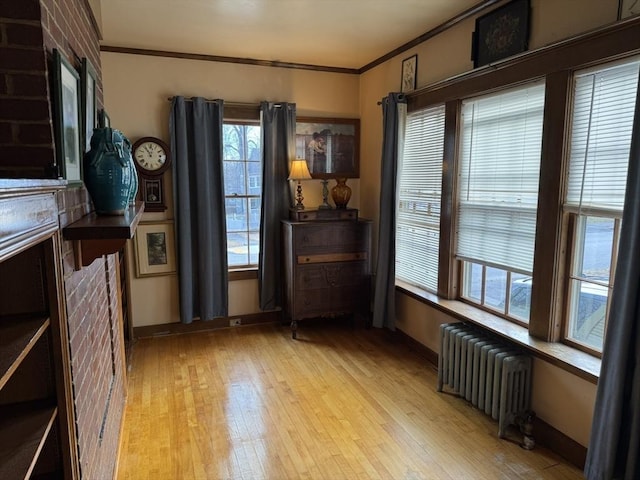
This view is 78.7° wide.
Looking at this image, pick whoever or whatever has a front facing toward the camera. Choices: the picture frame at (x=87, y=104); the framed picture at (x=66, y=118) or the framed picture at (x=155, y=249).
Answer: the framed picture at (x=155, y=249)

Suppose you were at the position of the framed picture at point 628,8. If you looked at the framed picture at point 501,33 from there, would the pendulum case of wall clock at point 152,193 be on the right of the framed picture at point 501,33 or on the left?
left

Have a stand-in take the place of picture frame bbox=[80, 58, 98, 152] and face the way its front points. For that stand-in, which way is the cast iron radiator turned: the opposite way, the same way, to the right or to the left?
the opposite way

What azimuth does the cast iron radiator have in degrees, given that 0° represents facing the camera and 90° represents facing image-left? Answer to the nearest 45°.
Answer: approximately 45°

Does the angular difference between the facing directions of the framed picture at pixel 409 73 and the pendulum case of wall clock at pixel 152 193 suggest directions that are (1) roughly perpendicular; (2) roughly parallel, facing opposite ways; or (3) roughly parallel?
roughly perpendicular

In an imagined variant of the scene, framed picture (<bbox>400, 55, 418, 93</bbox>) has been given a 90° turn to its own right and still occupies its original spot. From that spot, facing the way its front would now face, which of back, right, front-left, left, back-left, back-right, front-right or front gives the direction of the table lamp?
front-left

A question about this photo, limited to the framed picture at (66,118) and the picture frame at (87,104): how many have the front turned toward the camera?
0

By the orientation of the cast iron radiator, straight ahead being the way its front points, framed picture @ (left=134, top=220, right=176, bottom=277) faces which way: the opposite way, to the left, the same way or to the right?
to the left

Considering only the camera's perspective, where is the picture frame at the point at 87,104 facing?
facing to the right of the viewer

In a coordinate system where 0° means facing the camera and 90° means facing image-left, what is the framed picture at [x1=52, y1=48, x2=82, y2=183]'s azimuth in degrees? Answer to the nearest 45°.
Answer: approximately 270°

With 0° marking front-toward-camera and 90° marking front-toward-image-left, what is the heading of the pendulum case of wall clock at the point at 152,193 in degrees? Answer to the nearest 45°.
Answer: approximately 0°

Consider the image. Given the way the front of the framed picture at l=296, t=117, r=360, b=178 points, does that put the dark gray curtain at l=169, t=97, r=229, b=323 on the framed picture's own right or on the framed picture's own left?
on the framed picture's own right

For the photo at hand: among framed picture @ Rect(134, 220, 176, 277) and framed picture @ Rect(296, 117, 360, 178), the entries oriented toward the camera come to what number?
2
